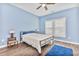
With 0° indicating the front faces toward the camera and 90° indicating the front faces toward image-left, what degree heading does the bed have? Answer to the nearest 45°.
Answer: approximately 315°

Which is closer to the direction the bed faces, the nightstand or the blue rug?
the blue rug

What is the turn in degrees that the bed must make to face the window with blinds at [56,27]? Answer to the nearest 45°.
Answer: approximately 45° to its left

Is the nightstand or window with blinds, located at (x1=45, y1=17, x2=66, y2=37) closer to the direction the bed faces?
the window with blinds

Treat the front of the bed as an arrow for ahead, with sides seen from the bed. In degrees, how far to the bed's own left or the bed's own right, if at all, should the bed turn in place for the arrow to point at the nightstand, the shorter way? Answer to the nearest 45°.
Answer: approximately 135° to the bed's own right
